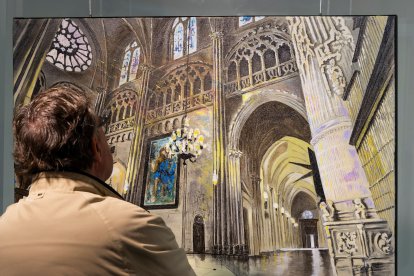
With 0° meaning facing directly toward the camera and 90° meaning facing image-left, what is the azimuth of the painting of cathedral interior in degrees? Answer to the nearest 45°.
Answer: approximately 0°
